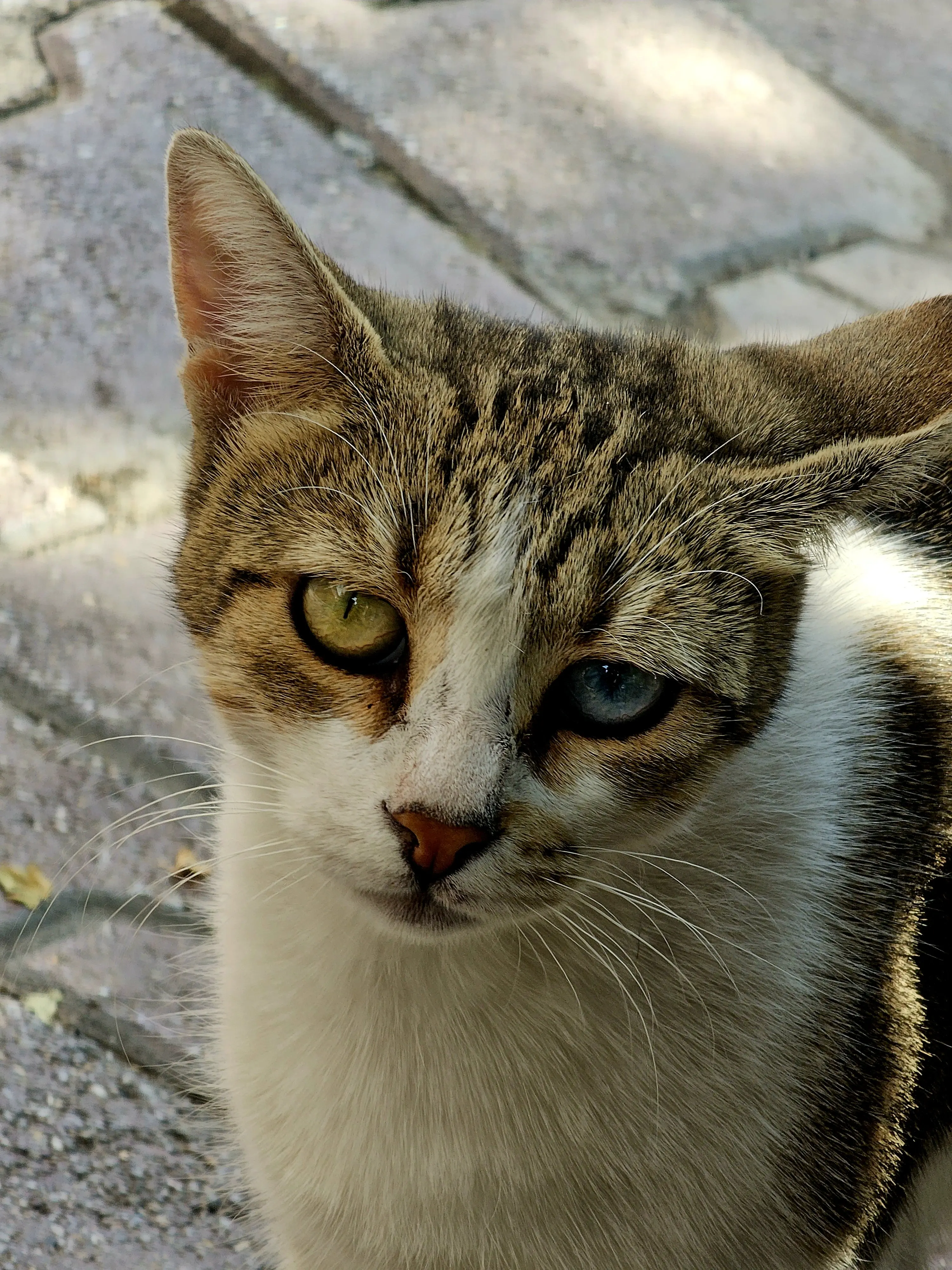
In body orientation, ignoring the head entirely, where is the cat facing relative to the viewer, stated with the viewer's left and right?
facing the viewer and to the left of the viewer

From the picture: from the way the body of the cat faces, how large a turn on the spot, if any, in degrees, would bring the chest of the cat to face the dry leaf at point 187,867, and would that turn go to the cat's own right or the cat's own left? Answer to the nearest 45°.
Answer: approximately 90° to the cat's own right

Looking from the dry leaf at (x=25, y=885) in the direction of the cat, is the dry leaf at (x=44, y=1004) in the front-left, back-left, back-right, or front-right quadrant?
front-right

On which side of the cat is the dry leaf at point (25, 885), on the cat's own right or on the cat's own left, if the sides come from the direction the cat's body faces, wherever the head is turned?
on the cat's own right

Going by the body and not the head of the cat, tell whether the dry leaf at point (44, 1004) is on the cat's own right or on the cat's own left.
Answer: on the cat's own right
